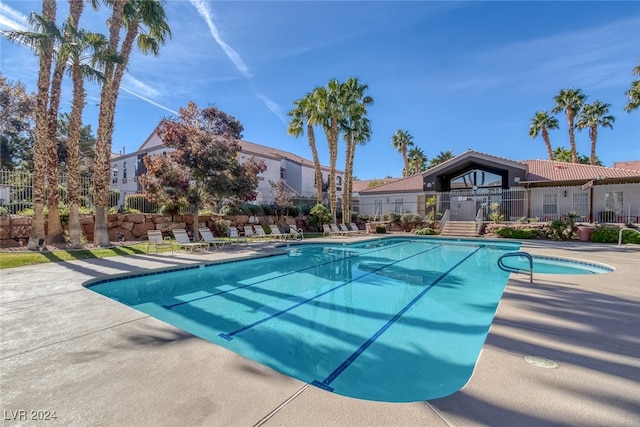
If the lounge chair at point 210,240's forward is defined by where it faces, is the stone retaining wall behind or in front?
behind

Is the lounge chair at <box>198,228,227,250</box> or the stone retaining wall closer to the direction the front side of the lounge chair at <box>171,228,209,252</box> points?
the lounge chair

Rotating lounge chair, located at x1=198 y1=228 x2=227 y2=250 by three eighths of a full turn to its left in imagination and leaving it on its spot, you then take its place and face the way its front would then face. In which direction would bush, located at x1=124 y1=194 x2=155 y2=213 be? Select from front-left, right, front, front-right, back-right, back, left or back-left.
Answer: front-left

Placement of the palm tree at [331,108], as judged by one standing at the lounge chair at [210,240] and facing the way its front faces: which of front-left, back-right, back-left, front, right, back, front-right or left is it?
left

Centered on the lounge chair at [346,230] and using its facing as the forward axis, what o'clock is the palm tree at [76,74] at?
The palm tree is roughly at 3 o'clock from the lounge chair.

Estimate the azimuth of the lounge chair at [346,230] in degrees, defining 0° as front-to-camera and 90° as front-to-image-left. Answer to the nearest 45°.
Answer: approximately 315°

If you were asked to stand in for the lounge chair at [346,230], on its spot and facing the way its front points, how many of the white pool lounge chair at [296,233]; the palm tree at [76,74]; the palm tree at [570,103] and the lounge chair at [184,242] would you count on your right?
3

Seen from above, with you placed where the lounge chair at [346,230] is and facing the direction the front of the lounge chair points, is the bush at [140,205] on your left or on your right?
on your right

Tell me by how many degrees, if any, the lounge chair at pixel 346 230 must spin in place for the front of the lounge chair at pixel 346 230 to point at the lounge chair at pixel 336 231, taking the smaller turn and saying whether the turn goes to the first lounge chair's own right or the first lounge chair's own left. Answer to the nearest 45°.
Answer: approximately 90° to the first lounge chair's own right

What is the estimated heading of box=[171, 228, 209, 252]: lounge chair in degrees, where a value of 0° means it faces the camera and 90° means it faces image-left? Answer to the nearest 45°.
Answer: approximately 315°

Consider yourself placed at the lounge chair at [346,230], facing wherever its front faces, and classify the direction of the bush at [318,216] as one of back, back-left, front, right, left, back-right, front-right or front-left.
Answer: back

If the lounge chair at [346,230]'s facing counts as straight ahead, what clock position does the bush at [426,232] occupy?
The bush is roughly at 10 o'clock from the lounge chair.
